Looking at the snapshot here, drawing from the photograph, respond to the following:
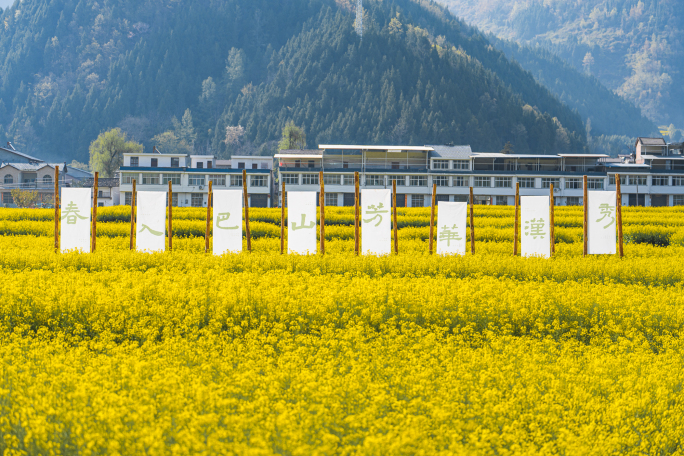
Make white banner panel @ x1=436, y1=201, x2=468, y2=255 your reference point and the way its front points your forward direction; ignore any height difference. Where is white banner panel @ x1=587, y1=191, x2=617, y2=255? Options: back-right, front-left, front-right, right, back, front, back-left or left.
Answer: left

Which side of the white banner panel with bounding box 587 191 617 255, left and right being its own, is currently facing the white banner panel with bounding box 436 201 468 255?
right

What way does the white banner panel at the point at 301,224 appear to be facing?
toward the camera

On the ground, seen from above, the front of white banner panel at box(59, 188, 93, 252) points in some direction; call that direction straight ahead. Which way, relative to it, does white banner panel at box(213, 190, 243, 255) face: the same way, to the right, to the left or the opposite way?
the same way

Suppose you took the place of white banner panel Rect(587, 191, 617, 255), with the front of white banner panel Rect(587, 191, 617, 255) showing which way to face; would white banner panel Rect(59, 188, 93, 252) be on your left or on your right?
on your right

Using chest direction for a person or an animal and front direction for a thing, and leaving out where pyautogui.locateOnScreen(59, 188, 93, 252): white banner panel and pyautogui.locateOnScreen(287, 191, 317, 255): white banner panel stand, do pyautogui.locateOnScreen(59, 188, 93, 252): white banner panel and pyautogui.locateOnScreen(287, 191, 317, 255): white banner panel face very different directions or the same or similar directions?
same or similar directions

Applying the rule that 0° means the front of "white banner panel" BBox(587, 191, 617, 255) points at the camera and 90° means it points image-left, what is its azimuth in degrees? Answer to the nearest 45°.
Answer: approximately 0°

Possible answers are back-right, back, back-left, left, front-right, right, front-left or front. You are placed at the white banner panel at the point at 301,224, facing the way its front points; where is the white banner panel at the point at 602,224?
left

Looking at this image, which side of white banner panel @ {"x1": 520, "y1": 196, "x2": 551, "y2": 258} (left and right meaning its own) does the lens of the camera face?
front

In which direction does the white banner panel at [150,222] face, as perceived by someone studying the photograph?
facing the viewer

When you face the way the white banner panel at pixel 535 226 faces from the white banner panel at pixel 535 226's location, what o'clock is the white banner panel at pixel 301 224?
the white banner panel at pixel 301 224 is roughly at 2 o'clock from the white banner panel at pixel 535 226.

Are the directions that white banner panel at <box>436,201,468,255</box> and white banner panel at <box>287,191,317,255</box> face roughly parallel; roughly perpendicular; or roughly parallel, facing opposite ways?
roughly parallel

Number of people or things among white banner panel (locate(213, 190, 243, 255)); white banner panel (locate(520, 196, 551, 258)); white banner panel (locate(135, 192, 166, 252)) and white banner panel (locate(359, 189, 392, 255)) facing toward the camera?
4

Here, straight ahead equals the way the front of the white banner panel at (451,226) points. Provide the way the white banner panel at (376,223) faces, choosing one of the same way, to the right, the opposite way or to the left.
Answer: the same way

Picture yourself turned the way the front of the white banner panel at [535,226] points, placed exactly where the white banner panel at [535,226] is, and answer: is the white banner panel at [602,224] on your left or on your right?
on your left
